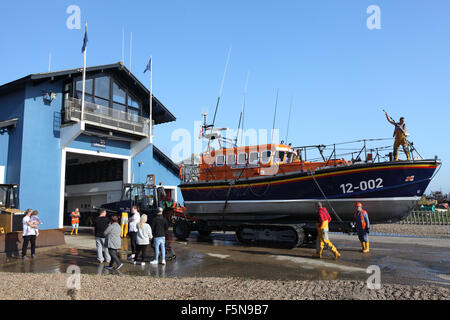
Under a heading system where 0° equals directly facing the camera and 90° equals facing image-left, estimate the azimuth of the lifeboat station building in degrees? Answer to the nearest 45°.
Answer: approximately 315°

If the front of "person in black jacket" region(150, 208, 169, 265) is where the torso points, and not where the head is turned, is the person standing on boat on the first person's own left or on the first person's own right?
on the first person's own right

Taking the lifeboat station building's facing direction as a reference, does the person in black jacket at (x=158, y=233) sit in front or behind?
in front

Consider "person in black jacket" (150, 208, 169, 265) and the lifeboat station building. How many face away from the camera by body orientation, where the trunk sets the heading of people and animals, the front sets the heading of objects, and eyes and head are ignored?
1

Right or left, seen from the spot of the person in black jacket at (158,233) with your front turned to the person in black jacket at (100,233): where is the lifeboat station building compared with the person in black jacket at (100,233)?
right

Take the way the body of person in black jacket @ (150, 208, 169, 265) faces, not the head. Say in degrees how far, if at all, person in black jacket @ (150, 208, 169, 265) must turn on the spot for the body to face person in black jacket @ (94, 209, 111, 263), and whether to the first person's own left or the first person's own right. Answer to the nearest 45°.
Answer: approximately 90° to the first person's own left

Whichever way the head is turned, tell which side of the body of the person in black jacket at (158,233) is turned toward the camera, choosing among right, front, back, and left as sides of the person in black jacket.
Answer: back

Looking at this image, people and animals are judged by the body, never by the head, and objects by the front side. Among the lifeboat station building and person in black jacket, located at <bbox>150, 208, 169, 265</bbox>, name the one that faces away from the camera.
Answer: the person in black jacket

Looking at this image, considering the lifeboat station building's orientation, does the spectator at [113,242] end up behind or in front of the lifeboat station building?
in front

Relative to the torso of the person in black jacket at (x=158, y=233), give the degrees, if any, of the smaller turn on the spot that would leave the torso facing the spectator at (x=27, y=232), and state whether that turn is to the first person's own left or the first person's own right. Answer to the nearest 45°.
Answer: approximately 45° to the first person's own left
